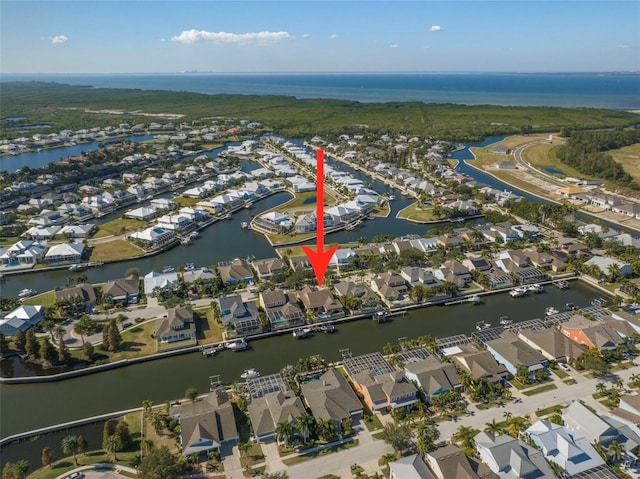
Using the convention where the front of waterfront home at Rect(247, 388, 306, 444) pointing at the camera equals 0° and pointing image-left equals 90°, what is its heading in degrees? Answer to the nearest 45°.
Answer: approximately 0°

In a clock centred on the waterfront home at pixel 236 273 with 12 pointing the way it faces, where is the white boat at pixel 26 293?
The white boat is roughly at 3 o'clock from the waterfront home.

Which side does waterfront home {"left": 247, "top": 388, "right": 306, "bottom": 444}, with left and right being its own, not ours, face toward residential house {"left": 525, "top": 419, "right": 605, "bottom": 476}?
left

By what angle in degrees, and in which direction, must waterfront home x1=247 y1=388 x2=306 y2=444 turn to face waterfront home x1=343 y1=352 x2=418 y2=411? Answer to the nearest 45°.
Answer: approximately 90° to its left

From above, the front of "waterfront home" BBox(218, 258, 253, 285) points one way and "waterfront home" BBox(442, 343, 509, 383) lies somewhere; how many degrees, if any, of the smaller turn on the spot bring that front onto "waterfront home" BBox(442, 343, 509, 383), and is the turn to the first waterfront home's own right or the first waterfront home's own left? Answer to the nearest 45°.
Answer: approximately 45° to the first waterfront home's own left

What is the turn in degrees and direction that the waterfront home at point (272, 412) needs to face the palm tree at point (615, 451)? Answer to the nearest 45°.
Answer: approximately 90° to its left

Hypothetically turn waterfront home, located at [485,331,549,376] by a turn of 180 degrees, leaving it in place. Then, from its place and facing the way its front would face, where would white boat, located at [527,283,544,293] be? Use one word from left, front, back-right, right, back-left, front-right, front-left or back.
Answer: front-right

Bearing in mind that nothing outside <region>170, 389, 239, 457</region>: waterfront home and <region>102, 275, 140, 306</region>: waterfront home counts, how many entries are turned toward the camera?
2
